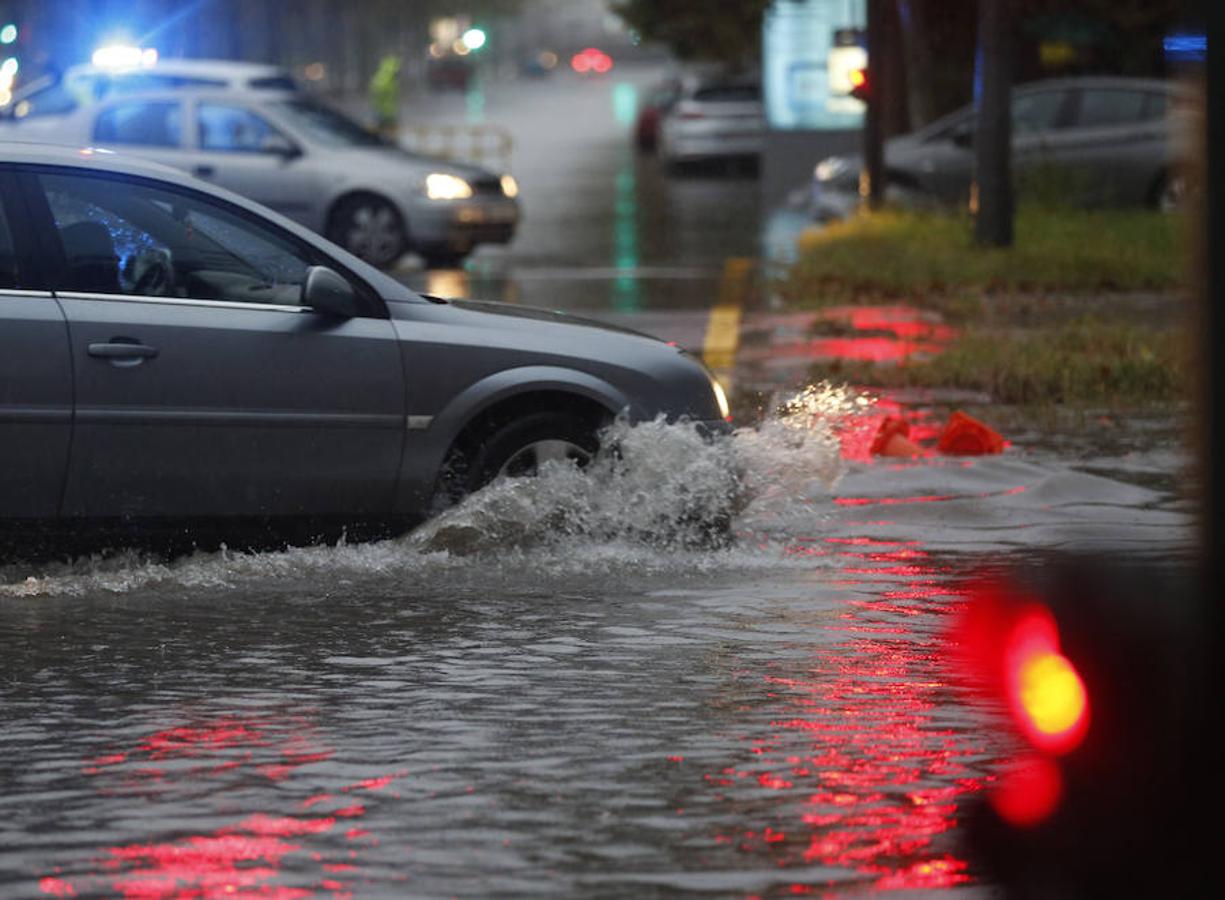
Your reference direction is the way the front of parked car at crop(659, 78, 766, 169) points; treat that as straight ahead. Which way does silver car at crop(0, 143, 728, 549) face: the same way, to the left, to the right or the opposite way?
to the right

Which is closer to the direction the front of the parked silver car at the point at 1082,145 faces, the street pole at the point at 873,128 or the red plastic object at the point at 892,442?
the street pole

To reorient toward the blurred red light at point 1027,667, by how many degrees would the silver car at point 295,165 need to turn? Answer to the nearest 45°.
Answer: approximately 45° to its right

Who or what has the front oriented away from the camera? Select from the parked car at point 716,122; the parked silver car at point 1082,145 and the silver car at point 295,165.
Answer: the parked car

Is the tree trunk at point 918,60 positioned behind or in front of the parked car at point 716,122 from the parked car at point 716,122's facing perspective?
behind

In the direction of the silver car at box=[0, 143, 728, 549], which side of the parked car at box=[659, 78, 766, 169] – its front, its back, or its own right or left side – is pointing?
back

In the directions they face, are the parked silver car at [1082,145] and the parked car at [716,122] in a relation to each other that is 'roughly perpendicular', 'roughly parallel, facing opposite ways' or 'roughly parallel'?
roughly perpendicular

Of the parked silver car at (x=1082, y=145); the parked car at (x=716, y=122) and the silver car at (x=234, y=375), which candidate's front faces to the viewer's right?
the silver car

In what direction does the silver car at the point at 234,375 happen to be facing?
to the viewer's right

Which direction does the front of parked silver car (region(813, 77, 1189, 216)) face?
to the viewer's left

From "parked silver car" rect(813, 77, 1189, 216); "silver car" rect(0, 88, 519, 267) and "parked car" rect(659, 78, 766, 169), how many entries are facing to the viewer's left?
1

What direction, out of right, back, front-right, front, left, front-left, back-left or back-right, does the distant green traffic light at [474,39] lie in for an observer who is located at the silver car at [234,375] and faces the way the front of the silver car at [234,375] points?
left

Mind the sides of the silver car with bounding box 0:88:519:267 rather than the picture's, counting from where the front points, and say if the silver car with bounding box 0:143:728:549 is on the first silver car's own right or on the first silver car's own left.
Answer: on the first silver car's own right

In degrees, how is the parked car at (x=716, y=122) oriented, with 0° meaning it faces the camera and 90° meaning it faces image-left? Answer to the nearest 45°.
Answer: approximately 180°

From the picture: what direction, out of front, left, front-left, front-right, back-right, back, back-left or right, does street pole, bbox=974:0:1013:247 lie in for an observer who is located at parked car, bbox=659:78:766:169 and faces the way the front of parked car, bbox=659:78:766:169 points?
back

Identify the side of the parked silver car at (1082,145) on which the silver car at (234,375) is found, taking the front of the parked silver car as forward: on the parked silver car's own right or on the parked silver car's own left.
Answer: on the parked silver car's own left

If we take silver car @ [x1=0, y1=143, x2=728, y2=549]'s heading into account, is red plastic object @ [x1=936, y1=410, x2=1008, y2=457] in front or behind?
in front
